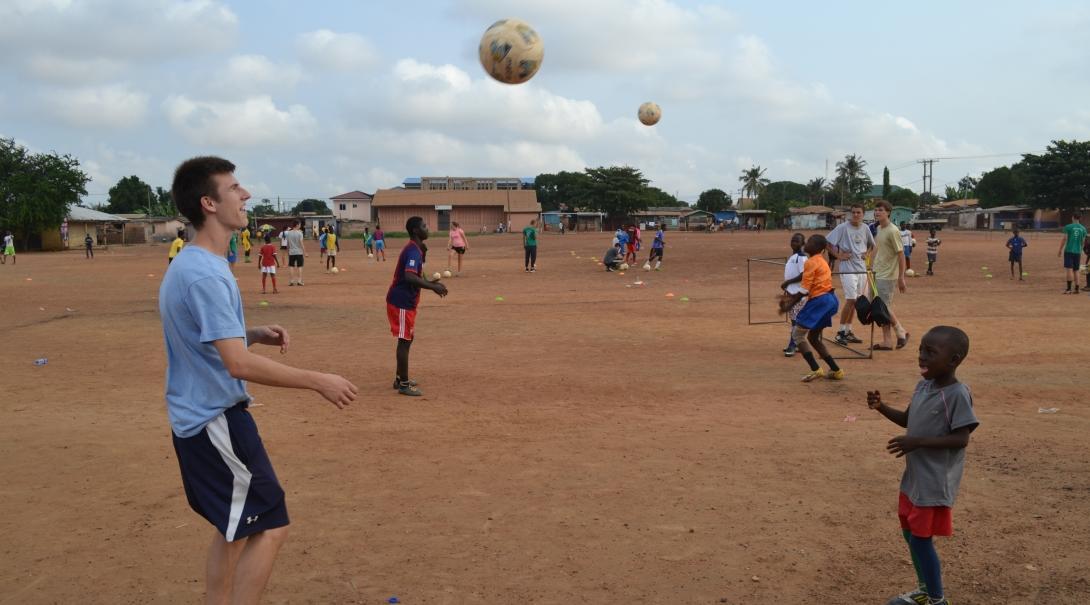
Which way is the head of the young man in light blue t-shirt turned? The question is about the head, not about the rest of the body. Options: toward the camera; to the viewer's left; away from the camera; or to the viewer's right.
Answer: to the viewer's right

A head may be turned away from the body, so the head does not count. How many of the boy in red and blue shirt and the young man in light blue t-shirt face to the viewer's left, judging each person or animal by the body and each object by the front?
0

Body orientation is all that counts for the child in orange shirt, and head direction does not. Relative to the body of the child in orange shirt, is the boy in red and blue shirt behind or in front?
in front

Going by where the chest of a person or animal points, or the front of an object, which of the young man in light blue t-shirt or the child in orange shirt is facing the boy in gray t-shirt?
the young man in light blue t-shirt

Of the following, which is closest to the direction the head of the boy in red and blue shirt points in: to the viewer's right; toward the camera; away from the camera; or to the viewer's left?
to the viewer's right

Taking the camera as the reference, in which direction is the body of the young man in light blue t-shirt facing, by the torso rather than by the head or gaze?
to the viewer's right

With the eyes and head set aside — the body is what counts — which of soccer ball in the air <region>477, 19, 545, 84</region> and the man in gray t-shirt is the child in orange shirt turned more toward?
the soccer ball in the air

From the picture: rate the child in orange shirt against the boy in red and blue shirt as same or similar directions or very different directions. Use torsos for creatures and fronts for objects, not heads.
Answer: very different directions

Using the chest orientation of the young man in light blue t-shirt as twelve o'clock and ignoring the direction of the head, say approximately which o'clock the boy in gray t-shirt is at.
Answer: The boy in gray t-shirt is roughly at 12 o'clock from the young man in light blue t-shirt.

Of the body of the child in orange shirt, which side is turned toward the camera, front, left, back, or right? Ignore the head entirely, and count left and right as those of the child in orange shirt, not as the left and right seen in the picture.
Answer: left

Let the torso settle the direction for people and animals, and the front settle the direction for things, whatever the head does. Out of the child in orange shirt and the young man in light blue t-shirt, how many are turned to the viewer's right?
1
